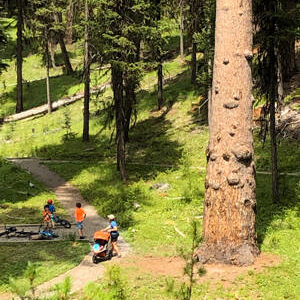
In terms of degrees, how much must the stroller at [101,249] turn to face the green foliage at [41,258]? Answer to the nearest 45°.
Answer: approximately 45° to its right

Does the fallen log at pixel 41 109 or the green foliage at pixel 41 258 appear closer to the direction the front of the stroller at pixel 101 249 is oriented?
the green foliage

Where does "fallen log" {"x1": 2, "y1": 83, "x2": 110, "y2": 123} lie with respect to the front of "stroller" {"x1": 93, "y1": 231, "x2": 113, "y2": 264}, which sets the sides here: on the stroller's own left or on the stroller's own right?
on the stroller's own right

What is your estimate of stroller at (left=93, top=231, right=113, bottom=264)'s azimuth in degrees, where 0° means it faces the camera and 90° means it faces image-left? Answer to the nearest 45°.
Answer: approximately 45°

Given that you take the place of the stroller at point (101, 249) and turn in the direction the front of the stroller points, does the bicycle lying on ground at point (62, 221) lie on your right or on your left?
on your right

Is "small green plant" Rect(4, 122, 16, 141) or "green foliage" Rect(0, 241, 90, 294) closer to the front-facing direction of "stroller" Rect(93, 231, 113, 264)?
the green foliage

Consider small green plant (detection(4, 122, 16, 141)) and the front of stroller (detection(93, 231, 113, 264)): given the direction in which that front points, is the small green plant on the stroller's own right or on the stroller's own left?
on the stroller's own right
